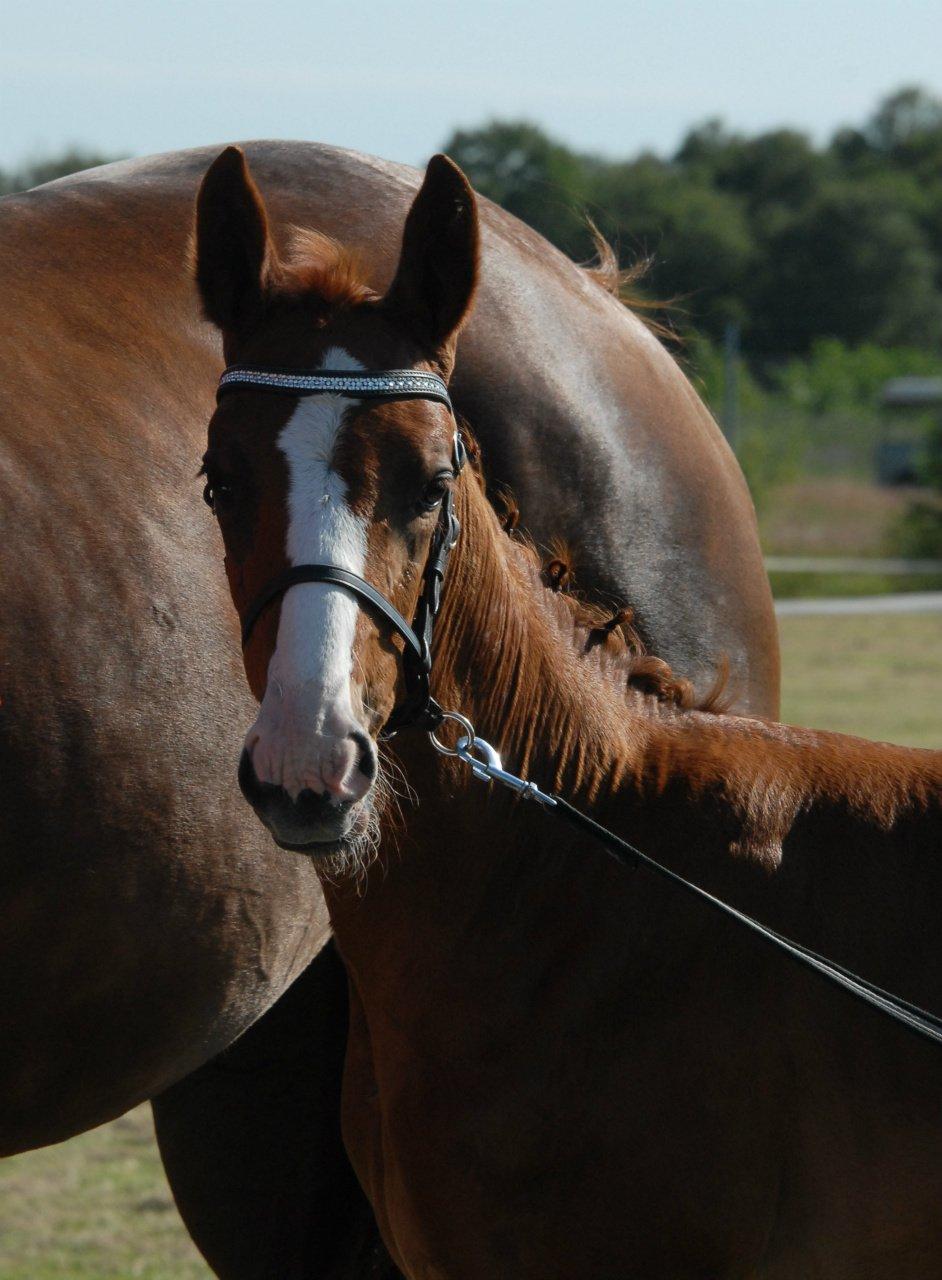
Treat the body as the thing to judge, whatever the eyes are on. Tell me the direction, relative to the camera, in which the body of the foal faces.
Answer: to the viewer's left

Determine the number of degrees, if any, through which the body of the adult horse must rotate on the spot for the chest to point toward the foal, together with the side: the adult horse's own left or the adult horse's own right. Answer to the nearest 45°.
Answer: approximately 135° to the adult horse's own left

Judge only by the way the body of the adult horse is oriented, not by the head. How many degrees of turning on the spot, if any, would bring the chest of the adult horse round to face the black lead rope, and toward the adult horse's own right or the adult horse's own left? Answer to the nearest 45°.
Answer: approximately 135° to the adult horse's own left

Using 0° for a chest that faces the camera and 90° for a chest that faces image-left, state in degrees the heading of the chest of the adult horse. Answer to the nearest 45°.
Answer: approximately 90°

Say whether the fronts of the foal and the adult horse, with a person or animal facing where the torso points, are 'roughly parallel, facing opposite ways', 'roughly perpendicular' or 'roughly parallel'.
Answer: roughly parallel
